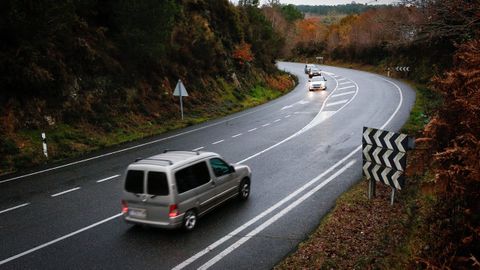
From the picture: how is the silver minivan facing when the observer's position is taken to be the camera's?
facing away from the viewer and to the right of the viewer

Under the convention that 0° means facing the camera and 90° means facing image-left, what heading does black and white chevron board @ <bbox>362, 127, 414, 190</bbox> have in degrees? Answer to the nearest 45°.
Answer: approximately 45°

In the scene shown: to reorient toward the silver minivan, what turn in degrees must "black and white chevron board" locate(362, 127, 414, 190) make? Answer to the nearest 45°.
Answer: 0° — it already faces it

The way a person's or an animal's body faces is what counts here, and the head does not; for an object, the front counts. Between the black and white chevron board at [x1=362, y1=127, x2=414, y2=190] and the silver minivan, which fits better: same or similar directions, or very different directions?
very different directions

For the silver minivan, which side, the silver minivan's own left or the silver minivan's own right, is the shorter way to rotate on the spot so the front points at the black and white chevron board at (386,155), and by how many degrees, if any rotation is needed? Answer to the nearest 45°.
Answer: approximately 45° to the silver minivan's own right
